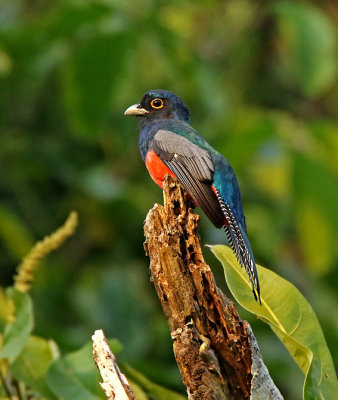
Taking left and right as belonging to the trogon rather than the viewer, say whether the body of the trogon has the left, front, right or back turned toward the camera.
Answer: left

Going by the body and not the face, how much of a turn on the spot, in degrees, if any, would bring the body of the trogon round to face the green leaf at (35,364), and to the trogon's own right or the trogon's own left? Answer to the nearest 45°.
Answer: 0° — it already faces it

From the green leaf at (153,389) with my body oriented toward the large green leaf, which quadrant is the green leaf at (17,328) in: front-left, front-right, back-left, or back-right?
back-right
